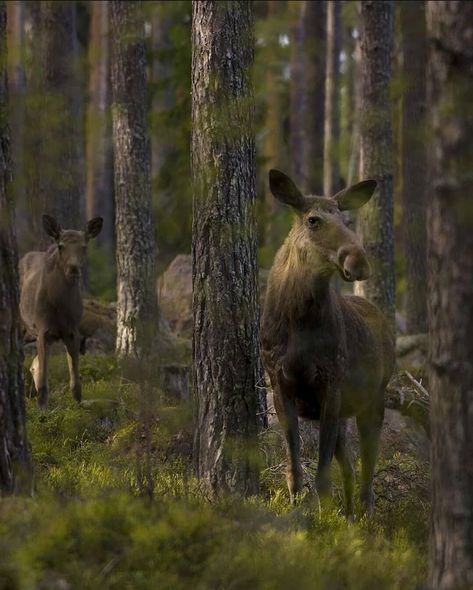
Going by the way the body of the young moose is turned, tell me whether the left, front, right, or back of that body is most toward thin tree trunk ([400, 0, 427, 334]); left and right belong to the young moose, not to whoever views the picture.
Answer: left

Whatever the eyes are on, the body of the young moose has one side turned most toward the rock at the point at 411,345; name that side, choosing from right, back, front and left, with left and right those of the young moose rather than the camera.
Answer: left

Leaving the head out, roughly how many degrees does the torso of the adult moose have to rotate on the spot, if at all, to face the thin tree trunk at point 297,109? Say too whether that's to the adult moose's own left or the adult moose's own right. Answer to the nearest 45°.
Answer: approximately 135° to the adult moose's own right

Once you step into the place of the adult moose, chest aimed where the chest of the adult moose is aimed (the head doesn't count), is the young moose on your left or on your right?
on your right

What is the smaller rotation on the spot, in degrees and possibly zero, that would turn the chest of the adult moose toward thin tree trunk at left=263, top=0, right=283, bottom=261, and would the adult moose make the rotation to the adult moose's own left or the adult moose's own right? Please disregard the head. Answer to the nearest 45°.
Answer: approximately 135° to the adult moose's own right

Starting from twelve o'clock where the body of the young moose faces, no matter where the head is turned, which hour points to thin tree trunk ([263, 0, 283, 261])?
The thin tree trunk is roughly at 8 o'clock from the young moose.

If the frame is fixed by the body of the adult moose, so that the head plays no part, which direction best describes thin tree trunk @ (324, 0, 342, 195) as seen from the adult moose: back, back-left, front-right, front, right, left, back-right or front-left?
back-right

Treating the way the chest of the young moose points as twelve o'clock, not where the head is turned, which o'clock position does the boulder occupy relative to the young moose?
The boulder is roughly at 8 o'clock from the young moose.

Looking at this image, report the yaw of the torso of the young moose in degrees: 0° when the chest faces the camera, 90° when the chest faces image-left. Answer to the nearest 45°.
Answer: approximately 315°

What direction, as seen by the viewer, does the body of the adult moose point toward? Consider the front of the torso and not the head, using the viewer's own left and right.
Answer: facing the viewer and to the left of the viewer

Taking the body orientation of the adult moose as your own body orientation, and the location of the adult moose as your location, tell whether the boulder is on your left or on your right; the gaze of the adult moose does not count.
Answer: on your right

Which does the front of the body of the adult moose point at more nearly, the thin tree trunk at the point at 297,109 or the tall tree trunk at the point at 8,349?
the tall tree trunk

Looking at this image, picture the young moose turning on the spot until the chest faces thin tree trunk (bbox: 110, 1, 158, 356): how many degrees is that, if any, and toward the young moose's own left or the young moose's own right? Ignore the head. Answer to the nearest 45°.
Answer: approximately 90° to the young moose's own left

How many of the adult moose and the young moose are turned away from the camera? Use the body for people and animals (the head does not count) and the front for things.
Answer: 0
